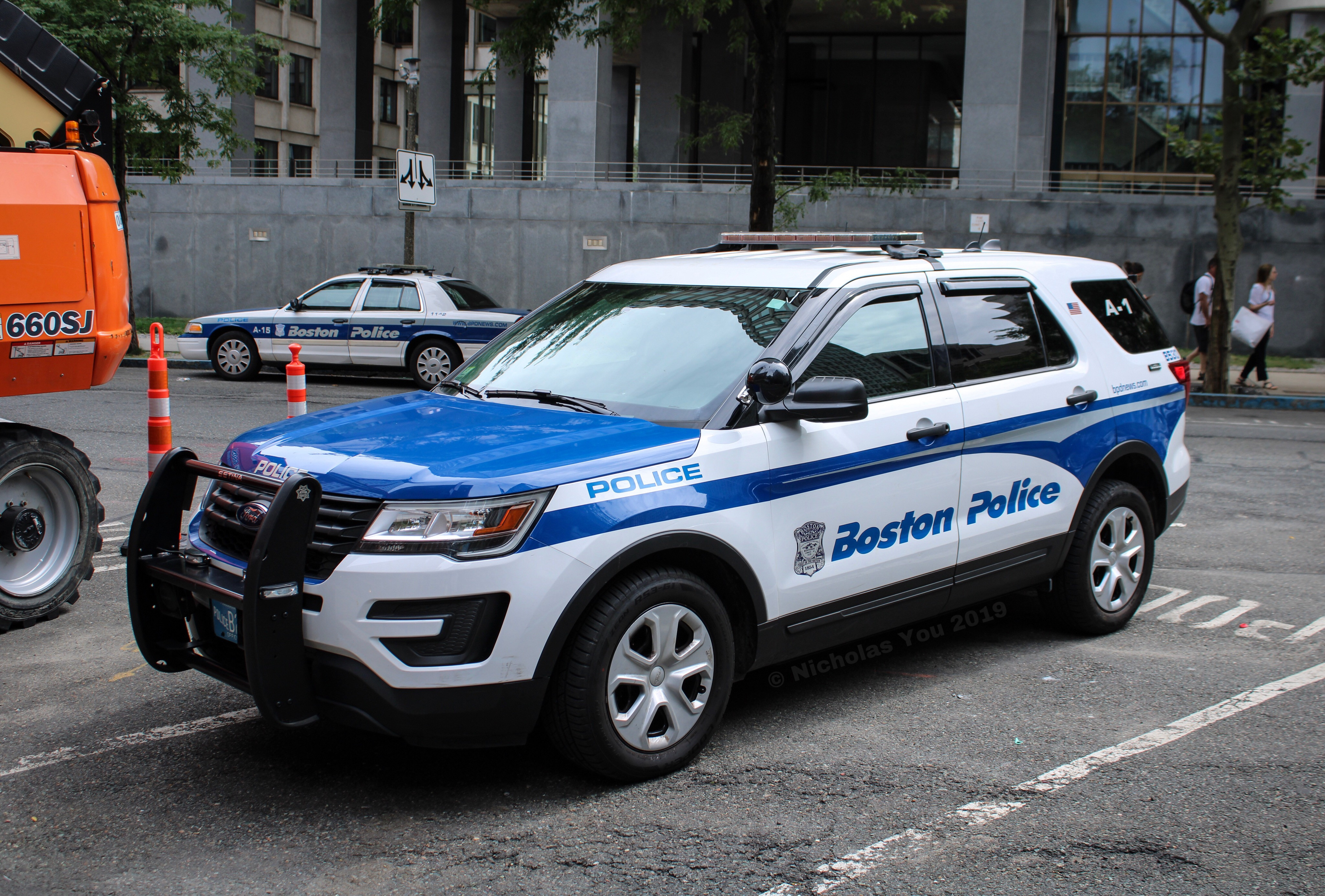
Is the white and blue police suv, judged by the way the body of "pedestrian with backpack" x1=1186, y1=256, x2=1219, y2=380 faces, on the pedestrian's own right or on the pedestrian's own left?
on the pedestrian's own right

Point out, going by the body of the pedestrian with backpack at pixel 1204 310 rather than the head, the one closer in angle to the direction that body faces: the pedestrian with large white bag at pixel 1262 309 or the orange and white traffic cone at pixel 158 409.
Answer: the pedestrian with large white bag

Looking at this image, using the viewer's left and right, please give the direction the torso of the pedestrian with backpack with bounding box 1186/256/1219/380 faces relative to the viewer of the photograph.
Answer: facing to the right of the viewer

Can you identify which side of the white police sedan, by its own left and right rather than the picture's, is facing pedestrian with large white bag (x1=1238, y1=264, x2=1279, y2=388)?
back

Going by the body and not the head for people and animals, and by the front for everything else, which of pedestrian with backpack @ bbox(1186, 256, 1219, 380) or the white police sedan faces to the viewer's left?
the white police sedan

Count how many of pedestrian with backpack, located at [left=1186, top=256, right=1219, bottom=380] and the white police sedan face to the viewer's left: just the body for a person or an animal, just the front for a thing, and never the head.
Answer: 1

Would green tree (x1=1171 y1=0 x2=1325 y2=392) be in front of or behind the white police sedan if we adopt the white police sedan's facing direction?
behind

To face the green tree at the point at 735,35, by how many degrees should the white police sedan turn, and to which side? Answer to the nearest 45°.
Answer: approximately 180°

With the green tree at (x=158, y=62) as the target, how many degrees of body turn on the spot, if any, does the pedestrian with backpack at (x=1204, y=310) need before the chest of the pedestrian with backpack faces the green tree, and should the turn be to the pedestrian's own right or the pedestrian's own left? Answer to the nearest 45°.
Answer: approximately 180°

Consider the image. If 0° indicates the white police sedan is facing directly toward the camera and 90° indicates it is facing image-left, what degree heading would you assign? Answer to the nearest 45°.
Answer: approximately 90°
